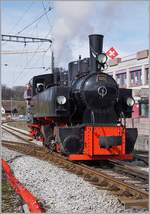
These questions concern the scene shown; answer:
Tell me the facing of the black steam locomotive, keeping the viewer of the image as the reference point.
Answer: facing the viewer and to the right of the viewer

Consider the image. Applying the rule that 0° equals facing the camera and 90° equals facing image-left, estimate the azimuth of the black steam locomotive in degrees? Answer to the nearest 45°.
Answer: approximately 315°
